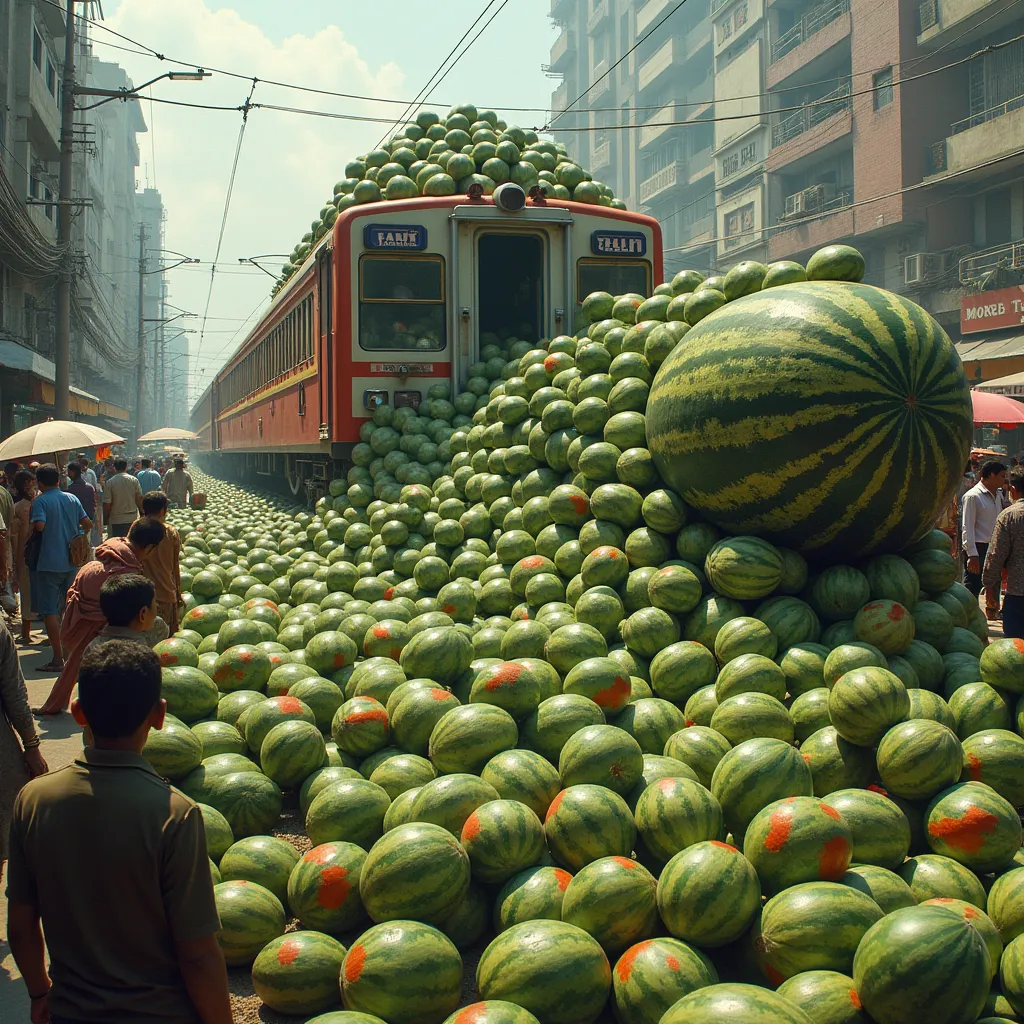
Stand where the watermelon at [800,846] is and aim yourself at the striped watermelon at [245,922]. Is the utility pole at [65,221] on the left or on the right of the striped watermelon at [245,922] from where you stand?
right

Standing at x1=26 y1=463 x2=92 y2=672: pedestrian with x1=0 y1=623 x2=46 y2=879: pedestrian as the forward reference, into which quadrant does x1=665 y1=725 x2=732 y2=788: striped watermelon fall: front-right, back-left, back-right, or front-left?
front-left

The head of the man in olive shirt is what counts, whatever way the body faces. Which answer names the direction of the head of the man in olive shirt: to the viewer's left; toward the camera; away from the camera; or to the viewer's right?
away from the camera

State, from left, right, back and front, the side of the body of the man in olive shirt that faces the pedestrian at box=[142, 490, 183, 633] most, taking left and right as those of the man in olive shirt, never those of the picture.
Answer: front

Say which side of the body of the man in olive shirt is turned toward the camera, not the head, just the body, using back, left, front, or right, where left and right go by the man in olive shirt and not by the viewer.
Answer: back
